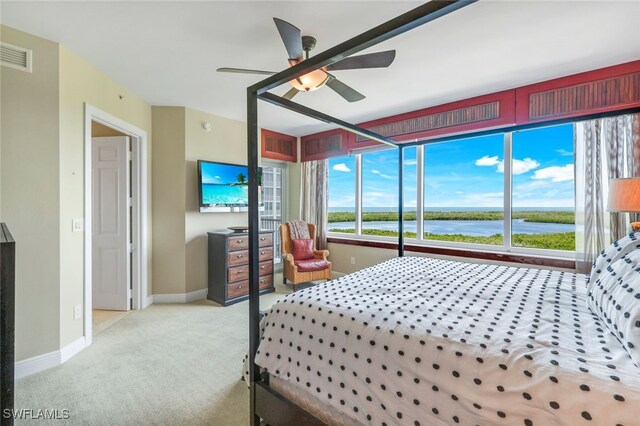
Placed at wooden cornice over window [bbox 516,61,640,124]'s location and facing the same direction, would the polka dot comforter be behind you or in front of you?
in front

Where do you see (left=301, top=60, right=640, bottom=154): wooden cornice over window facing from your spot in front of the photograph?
facing the viewer and to the left of the viewer

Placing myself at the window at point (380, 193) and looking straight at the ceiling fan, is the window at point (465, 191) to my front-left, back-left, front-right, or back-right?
front-left

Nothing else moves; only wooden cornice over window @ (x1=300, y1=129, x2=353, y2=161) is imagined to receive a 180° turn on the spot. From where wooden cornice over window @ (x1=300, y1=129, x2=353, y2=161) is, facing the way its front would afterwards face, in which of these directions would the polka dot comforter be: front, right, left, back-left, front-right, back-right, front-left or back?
back-right

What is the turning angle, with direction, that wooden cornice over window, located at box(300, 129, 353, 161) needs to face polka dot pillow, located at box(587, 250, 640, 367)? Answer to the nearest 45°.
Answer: approximately 45° to its left

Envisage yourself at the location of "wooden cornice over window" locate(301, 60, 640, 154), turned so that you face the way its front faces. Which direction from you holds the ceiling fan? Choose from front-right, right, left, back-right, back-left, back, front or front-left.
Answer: front

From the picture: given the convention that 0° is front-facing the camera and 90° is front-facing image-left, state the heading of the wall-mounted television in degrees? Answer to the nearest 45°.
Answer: approximately 315°

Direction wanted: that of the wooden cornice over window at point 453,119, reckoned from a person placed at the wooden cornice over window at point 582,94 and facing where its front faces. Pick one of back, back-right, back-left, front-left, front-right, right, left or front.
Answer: front-right

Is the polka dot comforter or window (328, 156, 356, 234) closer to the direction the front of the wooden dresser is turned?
the polka dot comforter

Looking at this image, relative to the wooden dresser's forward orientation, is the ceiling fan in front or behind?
in front

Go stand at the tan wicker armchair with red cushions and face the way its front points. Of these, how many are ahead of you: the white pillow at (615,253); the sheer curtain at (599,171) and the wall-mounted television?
2

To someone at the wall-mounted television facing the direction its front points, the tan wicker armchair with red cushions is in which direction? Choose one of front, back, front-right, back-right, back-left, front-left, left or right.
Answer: front-left

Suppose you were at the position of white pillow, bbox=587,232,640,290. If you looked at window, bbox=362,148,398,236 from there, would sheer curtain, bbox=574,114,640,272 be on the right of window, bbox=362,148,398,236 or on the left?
right
